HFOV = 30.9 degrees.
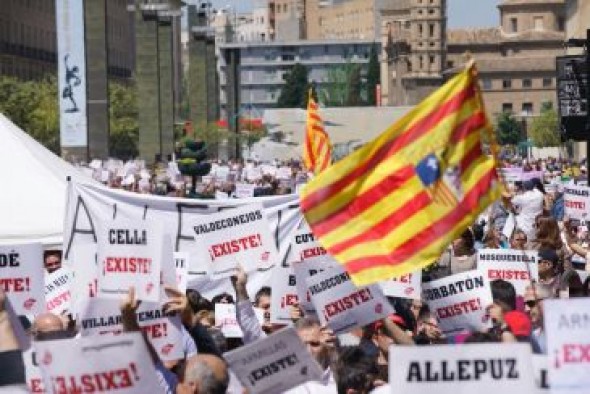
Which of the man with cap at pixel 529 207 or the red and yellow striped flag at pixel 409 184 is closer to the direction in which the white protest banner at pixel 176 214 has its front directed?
the red and yellow striped flag

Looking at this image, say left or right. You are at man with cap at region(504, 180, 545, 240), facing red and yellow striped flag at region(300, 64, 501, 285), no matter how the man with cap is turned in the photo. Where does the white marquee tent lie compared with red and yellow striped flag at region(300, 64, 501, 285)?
right

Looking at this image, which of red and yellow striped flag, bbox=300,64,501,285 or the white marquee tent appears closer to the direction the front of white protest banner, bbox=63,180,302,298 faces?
the red and yellow striped flag

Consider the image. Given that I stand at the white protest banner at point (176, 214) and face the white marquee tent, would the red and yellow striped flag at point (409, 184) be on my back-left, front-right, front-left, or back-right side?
back-left

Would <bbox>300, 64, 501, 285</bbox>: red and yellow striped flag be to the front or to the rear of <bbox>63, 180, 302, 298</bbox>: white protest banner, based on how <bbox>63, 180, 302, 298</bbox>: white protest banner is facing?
to the front

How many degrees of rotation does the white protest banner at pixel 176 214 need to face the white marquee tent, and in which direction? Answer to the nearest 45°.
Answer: approximately 135° to its right

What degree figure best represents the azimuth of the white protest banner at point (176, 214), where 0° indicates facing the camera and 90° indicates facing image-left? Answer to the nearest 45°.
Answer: approximately 0°

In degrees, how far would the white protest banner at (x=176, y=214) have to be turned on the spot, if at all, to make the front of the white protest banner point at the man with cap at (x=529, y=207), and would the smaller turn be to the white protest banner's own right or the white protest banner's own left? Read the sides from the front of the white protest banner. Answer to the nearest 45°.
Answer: approximately 135° to the white protest banner's own left
